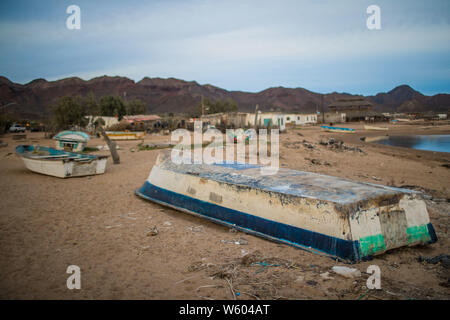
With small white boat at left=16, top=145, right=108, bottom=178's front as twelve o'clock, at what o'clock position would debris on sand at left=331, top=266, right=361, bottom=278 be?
The debris on sand is roughly at 7 o'clock from the small white boat.

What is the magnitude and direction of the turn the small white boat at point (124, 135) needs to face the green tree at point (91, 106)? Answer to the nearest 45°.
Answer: approximately 90° to its right

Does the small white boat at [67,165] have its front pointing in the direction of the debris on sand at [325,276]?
no

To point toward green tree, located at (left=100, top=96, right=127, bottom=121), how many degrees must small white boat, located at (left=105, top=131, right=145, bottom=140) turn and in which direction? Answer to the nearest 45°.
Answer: approximately 90° to its right

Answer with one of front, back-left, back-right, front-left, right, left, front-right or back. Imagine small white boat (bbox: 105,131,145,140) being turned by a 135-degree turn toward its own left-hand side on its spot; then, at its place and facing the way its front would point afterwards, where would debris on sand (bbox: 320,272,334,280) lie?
front-right

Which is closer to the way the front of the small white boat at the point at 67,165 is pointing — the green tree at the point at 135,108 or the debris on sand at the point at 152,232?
the green tree

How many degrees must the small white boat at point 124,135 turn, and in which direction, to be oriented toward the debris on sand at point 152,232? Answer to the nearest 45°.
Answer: approximately 90° to its left

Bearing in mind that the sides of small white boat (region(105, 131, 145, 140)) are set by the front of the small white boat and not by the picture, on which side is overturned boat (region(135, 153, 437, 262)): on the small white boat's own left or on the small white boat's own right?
on the small white boat's own left

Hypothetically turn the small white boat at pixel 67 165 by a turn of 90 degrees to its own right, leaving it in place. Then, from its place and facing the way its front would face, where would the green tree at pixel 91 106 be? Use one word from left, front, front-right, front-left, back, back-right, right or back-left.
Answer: front-left

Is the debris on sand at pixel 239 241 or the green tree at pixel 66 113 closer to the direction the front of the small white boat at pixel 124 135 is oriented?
the green tree

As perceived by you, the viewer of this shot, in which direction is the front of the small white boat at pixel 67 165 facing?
facing away from the viewer and to the left of the viewer

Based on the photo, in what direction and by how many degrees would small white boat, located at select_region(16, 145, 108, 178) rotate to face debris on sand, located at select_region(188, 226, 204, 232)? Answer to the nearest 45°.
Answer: approximately 135° to its left

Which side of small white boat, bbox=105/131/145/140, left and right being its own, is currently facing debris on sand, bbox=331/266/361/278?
left

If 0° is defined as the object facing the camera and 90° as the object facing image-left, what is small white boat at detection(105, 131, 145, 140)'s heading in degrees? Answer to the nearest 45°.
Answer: approximately 90°

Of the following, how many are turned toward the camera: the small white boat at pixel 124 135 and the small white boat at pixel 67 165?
0
